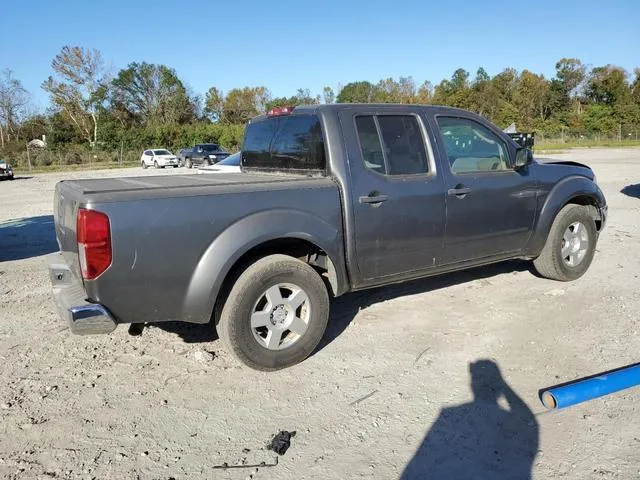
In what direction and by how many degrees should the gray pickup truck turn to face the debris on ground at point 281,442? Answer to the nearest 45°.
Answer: approximately 135° to its right

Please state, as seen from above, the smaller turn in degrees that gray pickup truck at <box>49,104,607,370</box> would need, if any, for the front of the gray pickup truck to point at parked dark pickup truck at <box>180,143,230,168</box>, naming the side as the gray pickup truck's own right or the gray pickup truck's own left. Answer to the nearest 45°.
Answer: approximately 45° to the gray pickup truck's own left

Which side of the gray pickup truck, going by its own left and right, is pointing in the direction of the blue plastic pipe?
right

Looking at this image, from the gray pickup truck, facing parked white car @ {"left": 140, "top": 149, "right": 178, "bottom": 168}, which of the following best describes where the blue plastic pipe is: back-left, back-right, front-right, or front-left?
back-right

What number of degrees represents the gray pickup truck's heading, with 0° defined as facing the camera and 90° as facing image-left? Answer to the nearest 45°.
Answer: approximately 225°

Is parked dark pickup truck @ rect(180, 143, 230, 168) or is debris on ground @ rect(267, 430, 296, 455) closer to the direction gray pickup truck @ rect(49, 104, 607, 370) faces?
the parked dark pickup truck

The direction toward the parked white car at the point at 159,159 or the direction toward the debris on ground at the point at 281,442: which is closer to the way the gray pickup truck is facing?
the parked white car

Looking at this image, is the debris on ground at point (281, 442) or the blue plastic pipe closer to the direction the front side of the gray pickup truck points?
the blue plastic pipe

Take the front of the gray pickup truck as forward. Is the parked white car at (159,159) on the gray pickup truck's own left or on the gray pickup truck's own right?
on the gray pickup truck's own left
